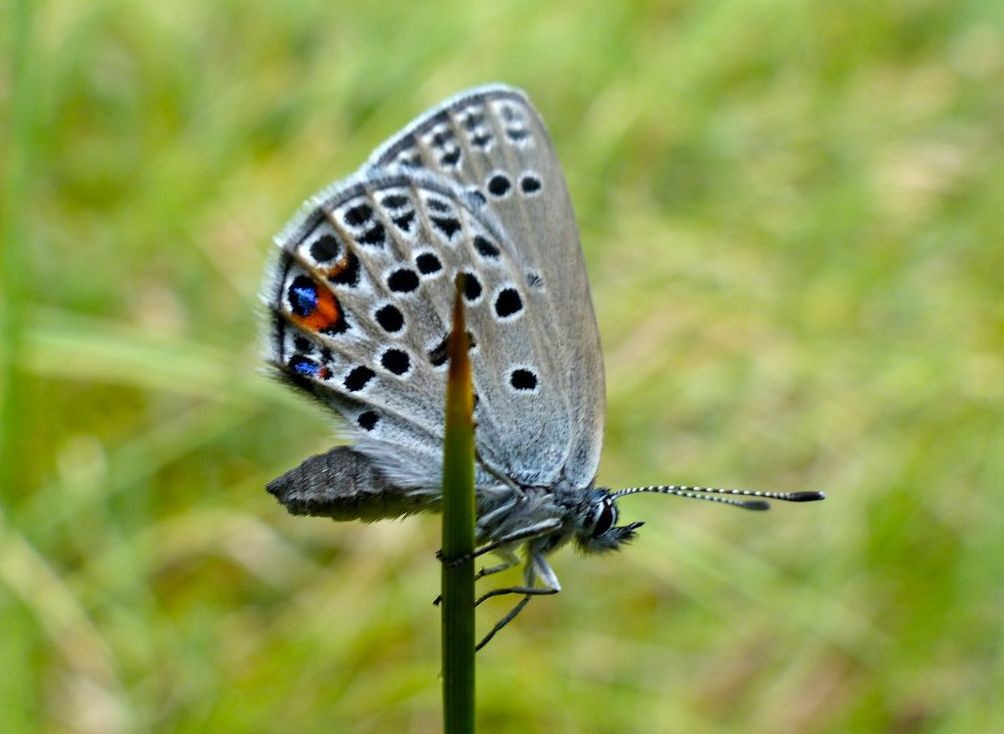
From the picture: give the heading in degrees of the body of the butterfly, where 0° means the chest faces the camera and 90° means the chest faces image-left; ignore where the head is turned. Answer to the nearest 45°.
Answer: approximately 270°
